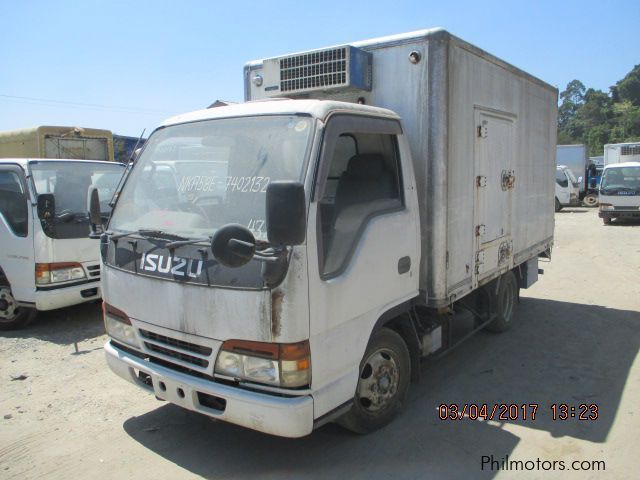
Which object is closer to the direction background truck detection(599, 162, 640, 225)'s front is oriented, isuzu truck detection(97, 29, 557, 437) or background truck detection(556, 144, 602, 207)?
the isuzu truck

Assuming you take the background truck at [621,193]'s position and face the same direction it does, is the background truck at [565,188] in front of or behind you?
behind

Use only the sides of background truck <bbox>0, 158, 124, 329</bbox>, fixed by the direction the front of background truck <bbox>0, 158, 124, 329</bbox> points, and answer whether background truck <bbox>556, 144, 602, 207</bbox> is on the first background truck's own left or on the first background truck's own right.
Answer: on the first background truck's own left

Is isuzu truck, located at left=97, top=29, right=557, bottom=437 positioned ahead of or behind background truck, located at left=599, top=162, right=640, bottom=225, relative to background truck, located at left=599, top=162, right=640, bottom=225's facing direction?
ahead

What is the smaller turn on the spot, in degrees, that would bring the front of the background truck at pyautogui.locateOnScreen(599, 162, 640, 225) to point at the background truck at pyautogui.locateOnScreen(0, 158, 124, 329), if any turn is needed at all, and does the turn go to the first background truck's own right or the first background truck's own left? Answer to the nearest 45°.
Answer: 0° — it already faces it

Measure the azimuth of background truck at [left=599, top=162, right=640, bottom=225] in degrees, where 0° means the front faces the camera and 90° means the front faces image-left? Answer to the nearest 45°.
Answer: approximately 0°

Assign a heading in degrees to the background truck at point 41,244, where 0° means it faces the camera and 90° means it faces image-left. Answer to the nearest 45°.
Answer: approximately 315°

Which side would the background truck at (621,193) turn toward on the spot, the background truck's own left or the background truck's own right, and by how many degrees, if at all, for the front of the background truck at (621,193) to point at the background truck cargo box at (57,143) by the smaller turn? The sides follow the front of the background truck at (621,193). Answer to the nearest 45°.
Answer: approximately 45° to the background truck's own right
